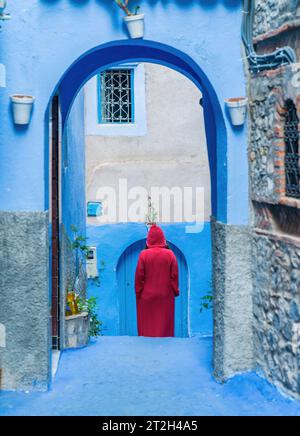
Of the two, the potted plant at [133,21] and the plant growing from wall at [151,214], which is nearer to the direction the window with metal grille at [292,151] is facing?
the potted plant

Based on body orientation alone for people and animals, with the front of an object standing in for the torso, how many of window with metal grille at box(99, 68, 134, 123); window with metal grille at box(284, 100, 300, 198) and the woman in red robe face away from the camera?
1

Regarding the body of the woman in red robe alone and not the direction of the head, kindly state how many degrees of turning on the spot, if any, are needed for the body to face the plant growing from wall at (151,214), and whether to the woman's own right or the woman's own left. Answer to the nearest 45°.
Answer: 0° — they already face it

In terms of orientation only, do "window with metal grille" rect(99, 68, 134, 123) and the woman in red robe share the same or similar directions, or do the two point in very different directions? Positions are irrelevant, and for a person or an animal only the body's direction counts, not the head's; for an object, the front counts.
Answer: very different directions

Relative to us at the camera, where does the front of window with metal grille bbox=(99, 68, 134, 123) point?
facing the viewer

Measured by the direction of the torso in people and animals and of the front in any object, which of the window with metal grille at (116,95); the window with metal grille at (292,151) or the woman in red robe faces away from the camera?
the woman in red robe

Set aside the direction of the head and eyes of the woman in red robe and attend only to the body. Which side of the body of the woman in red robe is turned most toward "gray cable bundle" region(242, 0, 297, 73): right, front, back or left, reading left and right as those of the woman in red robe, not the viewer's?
back

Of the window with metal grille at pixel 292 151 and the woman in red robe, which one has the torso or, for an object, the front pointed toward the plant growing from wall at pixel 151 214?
the woman in red robe

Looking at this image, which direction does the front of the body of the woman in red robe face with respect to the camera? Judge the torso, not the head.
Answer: away from the camera

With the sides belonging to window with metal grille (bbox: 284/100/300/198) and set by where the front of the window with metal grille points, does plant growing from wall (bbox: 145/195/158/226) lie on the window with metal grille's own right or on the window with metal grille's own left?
on the window with metal grille's own right

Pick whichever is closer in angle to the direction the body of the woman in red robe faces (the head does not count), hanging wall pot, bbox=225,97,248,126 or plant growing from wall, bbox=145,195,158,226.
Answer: the plant growing from wall

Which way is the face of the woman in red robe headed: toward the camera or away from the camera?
away from the camera
